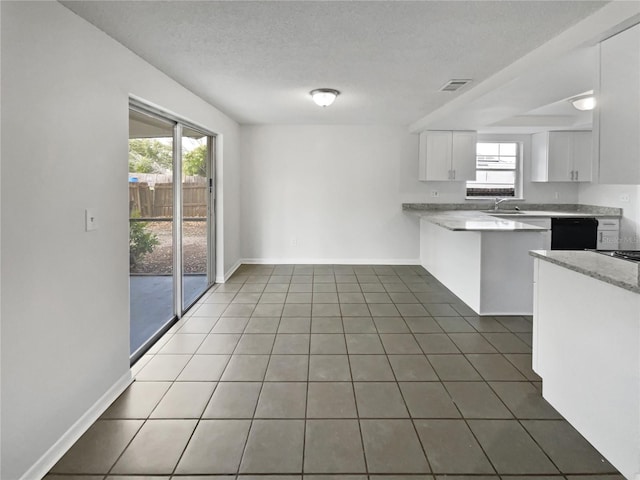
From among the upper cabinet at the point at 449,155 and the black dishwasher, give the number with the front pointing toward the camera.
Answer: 2

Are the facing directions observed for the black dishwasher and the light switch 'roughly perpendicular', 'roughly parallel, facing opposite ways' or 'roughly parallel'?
roughly perpendicular

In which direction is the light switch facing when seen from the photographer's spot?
facing the viewer and to the right of the viewer

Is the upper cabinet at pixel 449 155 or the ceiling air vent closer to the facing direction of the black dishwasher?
the ceiling air vent

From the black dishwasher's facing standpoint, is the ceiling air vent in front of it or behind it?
in front

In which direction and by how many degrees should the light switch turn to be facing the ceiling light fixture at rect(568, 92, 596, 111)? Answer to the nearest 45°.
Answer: approximately 45° to its left

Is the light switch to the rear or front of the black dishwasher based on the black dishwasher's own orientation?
to the front

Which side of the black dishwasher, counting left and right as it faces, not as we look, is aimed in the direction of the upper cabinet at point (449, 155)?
right

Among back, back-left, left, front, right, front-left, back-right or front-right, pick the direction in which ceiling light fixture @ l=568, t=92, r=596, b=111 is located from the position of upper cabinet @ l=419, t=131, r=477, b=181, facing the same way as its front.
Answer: front-left
